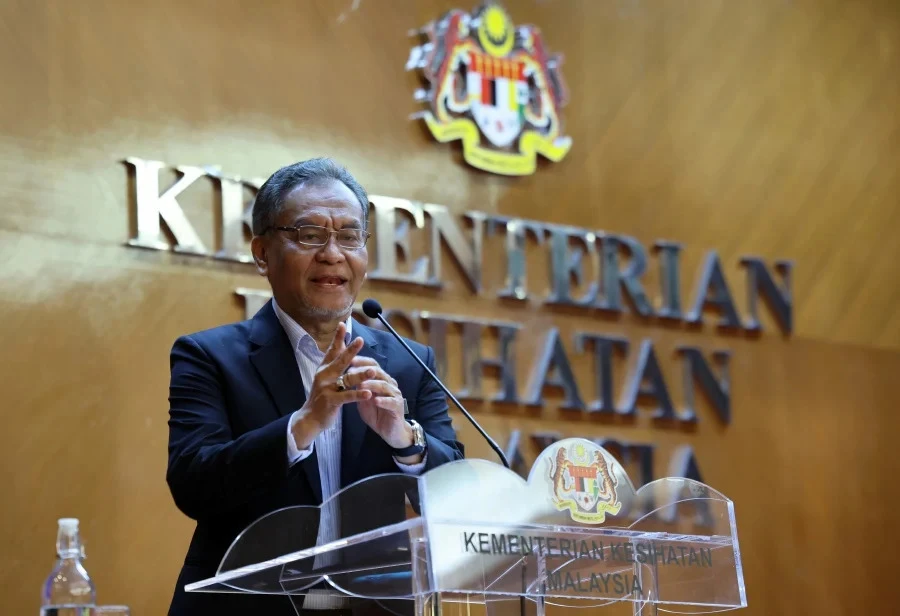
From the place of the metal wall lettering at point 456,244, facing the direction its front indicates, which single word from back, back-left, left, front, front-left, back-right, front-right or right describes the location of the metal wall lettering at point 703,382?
left

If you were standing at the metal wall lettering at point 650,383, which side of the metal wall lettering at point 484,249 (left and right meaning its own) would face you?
left

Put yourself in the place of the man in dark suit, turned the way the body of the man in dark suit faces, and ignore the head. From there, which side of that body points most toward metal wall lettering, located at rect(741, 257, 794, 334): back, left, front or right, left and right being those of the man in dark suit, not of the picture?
left

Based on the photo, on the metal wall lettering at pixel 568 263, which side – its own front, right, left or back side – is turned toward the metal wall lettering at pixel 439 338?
right

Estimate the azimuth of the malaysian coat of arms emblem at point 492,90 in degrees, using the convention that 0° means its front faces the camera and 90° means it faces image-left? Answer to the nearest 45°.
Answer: approximately 315°

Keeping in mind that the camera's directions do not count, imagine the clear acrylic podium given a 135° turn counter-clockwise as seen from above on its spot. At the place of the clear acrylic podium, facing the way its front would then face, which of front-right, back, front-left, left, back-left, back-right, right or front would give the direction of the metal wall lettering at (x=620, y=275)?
front

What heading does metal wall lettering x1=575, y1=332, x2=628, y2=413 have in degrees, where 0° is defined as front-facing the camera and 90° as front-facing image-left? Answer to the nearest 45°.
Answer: approximately 315°

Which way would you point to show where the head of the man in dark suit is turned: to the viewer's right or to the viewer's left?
to the viewer's right
